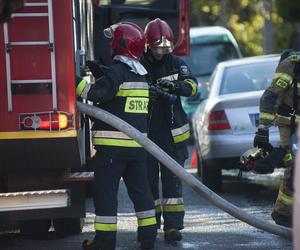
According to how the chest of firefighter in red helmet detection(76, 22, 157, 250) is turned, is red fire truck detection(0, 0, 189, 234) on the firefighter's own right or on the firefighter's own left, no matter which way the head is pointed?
on the firefighter's own left

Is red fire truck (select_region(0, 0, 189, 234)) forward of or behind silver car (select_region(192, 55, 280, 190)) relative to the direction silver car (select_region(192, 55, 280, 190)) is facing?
behind

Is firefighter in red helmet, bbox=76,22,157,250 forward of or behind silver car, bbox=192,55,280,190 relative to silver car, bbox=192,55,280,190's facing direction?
behind

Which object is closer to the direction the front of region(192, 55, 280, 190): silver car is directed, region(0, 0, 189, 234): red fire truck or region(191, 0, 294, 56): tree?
the tree

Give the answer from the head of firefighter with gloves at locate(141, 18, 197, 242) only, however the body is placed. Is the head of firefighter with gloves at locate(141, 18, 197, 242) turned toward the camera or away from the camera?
toward the camera

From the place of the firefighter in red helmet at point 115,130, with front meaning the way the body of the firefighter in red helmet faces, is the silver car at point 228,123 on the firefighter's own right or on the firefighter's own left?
on the firefighter's own right

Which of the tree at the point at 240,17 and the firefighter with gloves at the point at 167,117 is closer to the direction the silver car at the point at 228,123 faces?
the tree

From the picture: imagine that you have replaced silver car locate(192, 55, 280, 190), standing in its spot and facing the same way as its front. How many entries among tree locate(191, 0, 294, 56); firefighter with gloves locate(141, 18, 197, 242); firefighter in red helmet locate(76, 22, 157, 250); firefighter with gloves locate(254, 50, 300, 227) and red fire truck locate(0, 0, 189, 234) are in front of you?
1

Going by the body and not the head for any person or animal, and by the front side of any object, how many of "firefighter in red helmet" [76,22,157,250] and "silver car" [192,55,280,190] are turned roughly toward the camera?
0

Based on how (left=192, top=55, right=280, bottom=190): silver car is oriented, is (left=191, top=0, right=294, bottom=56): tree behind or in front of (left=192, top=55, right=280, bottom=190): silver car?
in front

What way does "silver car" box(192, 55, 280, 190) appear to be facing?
away from the camera
